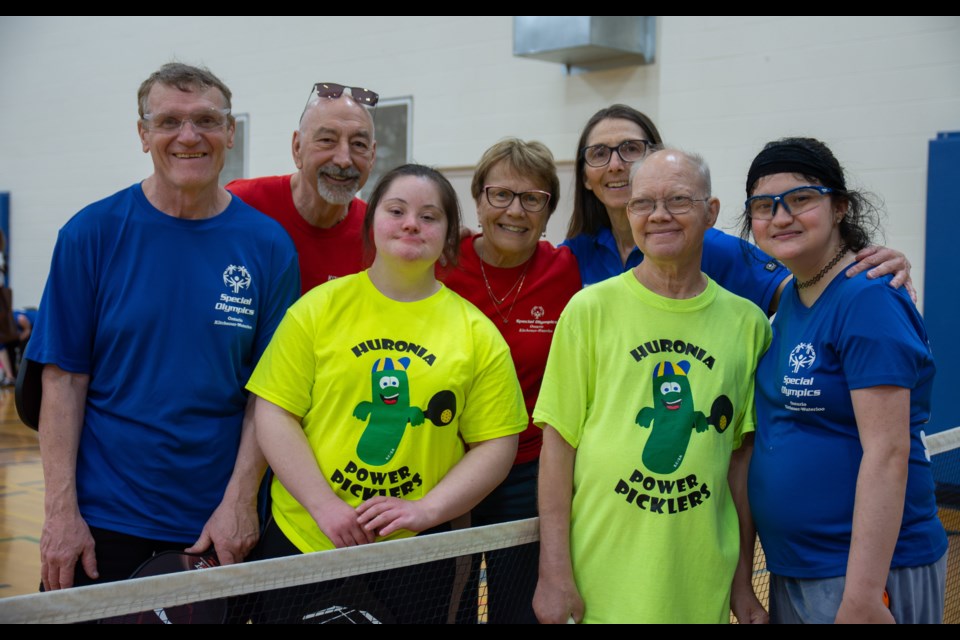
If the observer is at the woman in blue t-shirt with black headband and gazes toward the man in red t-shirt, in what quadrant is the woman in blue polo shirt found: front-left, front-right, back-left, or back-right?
front-right

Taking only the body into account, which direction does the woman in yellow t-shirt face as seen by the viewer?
toward the camera

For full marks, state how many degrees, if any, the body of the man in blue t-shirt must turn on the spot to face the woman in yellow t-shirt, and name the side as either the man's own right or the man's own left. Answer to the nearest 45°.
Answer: approximately 45° to the man's own left

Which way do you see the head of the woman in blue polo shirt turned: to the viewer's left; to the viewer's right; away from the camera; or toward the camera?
toward the camera

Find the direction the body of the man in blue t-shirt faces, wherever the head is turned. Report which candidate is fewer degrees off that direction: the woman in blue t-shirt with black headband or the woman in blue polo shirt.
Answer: the woman in blue t-shirt with black headband

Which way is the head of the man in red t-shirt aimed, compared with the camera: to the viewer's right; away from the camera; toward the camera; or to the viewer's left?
toward the camera

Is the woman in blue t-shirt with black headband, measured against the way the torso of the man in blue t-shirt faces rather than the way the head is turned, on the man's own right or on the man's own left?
on the man's own left

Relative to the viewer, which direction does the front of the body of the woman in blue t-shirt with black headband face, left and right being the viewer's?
facing the viewer and to the left of the viewer

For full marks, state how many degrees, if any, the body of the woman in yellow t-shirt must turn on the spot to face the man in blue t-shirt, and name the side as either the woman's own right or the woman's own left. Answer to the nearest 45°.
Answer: approximately 90° to the woman's own right

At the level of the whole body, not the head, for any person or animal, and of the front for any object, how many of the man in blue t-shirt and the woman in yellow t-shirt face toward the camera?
2

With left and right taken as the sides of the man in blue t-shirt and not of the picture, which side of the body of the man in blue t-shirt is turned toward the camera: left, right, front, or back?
front

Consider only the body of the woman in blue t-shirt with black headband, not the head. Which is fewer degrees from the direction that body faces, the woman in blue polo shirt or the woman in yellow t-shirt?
the woman in yellow t-shirt

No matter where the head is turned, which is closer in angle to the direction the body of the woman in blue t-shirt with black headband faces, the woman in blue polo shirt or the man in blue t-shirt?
the man in blue t-shirt

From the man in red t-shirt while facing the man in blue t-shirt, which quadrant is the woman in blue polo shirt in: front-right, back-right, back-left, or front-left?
back-left

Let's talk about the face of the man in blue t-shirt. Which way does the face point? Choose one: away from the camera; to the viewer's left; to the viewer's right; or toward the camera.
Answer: toward the camera

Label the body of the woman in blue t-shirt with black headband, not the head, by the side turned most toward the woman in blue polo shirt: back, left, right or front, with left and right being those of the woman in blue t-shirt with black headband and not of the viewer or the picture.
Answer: right

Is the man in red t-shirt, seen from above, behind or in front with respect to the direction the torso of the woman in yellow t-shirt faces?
behind

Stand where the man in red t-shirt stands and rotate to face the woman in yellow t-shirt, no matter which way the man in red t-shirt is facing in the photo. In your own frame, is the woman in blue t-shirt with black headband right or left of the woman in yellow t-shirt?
left
